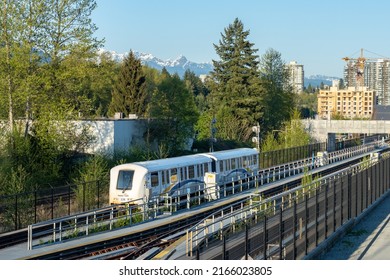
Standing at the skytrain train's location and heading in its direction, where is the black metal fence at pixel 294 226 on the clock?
The black metal fence is roughly at 10 o'clock from the skytrain train.

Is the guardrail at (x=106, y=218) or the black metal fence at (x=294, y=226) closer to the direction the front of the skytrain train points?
the guardrail

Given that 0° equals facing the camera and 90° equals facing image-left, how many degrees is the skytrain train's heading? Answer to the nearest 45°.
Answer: approximately 45°
